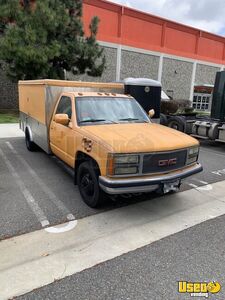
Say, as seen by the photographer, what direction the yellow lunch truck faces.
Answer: facing the viewer and to the right of the viewer

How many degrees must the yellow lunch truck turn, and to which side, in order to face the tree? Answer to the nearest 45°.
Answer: approximately 135° to its left

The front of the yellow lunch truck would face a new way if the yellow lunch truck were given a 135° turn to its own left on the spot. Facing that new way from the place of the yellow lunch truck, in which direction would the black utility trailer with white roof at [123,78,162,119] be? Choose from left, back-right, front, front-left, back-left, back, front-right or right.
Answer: front

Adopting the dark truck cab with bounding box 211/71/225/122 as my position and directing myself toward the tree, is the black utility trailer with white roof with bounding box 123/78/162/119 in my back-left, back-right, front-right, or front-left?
front-left

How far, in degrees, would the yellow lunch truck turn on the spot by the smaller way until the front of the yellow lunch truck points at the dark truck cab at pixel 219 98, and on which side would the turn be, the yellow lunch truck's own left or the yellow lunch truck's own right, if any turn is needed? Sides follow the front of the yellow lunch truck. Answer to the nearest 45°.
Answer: approximately 90° to the yellow lunch truck's own left

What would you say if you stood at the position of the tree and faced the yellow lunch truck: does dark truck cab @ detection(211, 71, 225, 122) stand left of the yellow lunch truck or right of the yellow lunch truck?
left
